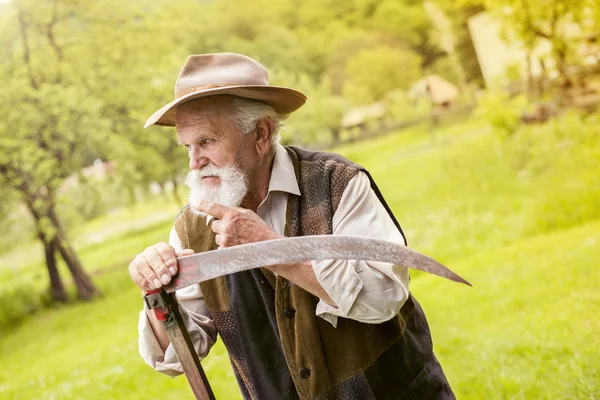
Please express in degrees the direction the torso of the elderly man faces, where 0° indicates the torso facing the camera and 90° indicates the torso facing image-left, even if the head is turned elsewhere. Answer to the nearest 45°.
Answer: approximately 45°

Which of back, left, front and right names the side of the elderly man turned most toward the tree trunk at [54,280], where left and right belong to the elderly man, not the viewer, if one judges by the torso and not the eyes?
right

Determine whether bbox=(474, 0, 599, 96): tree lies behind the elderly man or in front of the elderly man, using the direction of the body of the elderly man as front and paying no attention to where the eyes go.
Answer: behind

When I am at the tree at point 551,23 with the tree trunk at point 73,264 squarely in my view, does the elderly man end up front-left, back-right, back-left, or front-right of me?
front-left

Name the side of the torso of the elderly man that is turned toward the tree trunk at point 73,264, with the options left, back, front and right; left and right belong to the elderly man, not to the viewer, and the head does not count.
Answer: right

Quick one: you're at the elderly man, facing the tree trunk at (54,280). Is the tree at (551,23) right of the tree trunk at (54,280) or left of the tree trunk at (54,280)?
right
